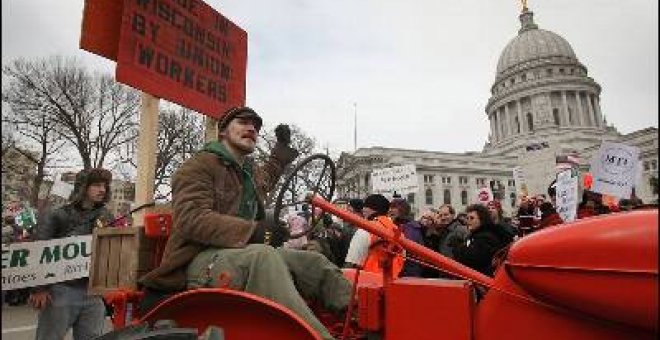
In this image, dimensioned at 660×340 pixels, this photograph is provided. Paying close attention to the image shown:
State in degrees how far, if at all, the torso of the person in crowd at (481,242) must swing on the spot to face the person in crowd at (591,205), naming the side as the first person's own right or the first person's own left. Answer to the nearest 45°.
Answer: approximately 180°

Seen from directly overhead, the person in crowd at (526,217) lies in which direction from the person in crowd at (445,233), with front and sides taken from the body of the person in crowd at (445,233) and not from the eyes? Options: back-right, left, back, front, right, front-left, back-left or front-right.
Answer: back

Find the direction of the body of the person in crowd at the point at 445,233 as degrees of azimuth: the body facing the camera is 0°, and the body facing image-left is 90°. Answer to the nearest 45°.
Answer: approximately 45°

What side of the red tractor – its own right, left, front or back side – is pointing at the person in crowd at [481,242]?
left

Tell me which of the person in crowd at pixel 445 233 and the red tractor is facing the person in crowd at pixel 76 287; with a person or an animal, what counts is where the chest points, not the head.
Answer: the person in crowd at pixel 445 233

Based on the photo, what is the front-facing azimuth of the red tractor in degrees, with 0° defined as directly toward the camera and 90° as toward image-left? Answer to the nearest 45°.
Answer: approximately 270°
